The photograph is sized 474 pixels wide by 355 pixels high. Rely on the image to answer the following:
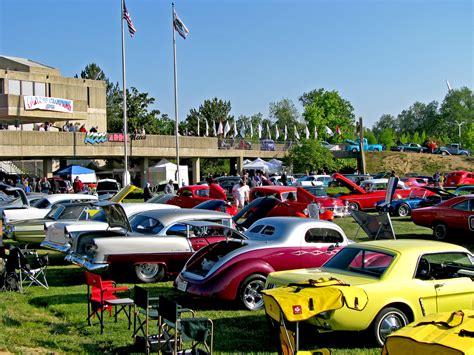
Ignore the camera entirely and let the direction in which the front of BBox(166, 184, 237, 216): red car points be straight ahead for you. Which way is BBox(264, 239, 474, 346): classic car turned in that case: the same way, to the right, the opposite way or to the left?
to the left
